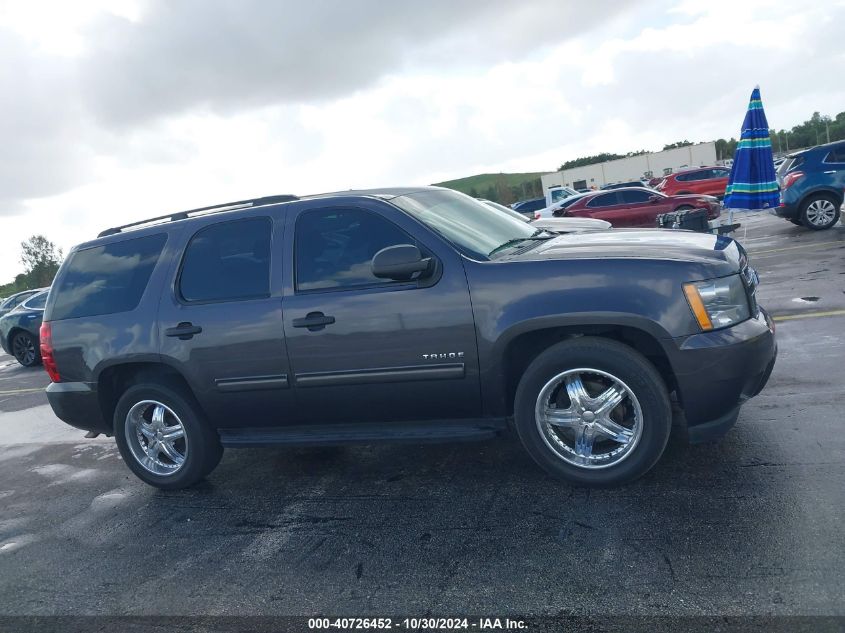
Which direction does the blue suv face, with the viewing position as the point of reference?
facing to the right of the viewer

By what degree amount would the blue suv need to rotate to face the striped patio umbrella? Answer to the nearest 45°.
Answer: approximately 180°

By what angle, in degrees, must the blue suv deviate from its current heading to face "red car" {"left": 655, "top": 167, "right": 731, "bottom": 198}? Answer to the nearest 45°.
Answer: approximately 90° to its left

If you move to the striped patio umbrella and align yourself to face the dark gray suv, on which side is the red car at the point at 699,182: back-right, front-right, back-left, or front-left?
back-right

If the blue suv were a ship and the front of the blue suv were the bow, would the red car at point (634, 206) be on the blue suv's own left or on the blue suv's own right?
on the blue suv's own left
